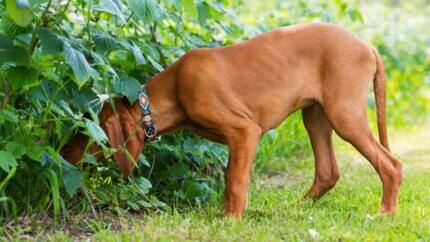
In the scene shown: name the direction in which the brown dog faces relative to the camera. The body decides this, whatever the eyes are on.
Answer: to the viewer's left
